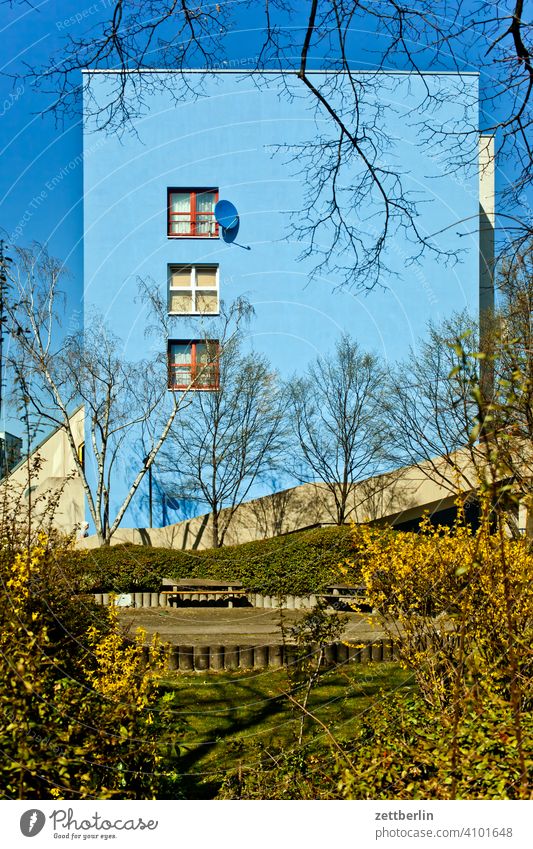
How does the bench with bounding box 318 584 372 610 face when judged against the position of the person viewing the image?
facing the viewer

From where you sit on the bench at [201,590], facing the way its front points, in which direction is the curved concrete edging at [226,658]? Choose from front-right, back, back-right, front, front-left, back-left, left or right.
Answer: front

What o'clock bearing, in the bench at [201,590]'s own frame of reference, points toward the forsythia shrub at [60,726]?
The forsythia shrub is roughly at 12 o'clock from the bench.

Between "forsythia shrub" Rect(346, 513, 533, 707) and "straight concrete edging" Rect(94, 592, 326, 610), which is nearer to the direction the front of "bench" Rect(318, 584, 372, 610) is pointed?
the forsythia shrub

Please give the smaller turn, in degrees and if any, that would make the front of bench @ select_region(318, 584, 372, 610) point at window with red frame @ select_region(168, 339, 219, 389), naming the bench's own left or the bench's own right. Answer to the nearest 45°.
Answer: approximately 135° to the bench's own right

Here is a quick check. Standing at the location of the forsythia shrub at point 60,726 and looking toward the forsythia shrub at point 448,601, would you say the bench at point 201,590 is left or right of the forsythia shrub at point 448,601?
left

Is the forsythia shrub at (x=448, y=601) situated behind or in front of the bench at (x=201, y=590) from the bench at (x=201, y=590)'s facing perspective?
in front

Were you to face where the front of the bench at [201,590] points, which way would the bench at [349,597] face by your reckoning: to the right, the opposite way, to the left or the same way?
the same way

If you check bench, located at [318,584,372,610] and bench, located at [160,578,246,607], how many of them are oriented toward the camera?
2
